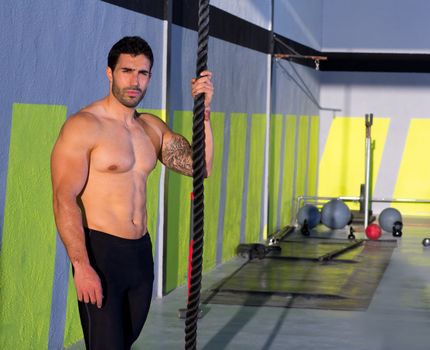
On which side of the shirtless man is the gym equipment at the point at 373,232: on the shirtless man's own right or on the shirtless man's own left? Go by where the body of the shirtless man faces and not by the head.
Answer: on the shirtless man's own left

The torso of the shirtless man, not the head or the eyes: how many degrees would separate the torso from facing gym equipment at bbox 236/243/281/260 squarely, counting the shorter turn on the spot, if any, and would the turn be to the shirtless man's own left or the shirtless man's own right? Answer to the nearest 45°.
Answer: approximately 135° to the shirtless man's own left

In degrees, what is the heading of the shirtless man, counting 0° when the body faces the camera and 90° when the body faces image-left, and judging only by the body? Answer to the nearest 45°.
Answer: approximately 315°

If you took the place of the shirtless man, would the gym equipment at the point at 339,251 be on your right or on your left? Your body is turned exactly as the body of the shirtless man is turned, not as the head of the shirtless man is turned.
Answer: on your left
